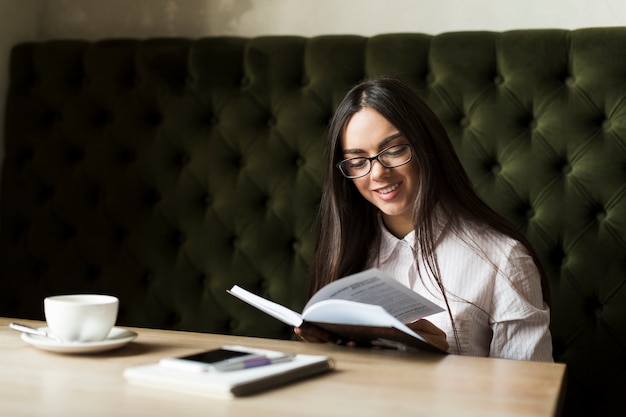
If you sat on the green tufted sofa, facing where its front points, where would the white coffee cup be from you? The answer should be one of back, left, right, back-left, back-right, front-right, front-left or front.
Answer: front

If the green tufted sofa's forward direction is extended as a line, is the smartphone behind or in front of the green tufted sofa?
in front

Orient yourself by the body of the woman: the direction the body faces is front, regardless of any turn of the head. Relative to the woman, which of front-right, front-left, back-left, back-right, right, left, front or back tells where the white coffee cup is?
front

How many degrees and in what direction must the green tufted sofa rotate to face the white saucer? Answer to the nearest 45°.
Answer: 0° — it already faces it

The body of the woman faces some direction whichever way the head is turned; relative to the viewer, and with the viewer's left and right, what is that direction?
facing the viewer and to the left of the viewer

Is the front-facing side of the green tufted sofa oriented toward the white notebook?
yes

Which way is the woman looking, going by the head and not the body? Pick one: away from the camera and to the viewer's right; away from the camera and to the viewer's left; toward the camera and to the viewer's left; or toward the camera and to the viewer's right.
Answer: toward the camera and to the viewer's left

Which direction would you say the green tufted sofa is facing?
toward the camera

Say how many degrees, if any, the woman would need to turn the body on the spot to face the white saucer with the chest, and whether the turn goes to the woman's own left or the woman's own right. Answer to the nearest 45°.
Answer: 0° — they already face it

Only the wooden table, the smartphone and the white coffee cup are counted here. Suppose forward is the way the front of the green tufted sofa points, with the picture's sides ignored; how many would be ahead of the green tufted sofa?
3

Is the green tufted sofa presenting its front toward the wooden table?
yes

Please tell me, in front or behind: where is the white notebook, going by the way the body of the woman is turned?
in front

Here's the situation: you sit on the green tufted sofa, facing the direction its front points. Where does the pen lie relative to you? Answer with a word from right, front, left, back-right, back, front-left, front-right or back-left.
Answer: front
